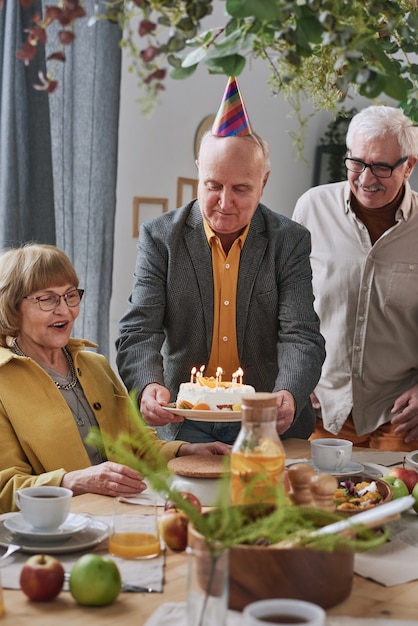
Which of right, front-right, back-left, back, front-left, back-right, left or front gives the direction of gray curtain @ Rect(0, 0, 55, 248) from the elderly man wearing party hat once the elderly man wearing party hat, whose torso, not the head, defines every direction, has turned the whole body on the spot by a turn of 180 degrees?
front-left

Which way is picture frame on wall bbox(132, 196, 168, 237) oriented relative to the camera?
toward the camera

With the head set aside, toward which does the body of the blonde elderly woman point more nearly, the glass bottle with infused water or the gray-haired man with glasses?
the glass bottle with infused water

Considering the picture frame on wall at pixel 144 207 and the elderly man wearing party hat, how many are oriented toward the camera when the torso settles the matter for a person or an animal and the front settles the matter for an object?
2

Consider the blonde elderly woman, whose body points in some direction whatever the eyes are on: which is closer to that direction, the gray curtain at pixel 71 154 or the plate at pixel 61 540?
the plate

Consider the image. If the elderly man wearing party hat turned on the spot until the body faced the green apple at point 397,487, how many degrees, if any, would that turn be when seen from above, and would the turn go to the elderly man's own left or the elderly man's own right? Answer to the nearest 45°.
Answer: approximately 45° to the elderly man's own left

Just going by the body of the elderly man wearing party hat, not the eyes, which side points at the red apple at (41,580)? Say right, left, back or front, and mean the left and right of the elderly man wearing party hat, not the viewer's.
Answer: front

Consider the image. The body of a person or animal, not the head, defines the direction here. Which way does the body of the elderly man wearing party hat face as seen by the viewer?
toward the camera

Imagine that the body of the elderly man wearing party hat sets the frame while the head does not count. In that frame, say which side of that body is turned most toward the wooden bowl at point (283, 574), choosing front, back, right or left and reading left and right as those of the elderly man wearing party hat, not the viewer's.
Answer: front

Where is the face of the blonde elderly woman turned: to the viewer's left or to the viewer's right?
to the viewer's right

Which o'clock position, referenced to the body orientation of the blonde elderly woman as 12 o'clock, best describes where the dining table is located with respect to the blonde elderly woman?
The dining table is roughly at 1 o'clock from the blonde elderly woman.

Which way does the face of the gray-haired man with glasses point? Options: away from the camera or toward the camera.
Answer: toward the camera

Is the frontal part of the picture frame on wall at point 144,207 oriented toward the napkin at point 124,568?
yes

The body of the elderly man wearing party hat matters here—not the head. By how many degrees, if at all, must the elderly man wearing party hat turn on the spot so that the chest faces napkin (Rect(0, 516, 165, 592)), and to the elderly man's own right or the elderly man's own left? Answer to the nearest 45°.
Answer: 0° — they already face it

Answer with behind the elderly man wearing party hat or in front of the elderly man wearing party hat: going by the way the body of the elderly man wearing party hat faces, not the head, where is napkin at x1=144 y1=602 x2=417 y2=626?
in front

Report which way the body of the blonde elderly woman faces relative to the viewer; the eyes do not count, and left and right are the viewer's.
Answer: facing the viewer and to the right of the viewer

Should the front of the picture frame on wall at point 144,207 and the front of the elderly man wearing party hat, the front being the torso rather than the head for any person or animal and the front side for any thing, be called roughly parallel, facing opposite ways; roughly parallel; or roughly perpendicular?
roughly parallel

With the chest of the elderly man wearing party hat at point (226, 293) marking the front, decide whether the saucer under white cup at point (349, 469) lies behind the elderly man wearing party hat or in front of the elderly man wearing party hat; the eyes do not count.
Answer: in front

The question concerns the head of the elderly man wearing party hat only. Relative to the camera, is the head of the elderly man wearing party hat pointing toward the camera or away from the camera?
toward the camera

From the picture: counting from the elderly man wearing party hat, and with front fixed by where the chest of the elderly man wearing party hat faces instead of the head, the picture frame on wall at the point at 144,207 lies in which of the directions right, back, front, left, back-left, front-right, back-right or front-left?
back
